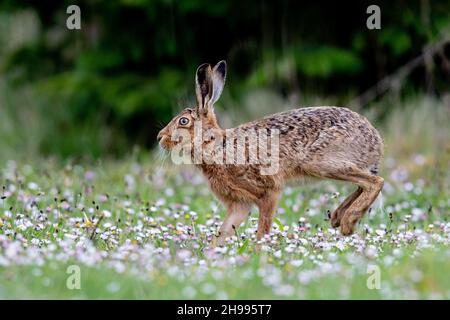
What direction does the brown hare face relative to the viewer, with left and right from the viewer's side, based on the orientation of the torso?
facing to the left of the viewer
